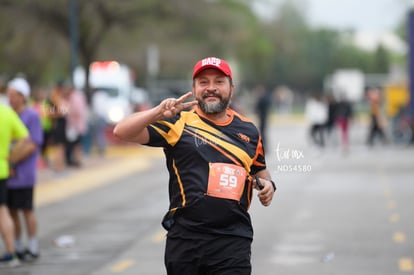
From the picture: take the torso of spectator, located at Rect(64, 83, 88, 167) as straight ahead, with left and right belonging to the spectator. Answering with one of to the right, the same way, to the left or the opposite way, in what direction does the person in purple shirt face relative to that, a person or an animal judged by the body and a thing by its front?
the same way

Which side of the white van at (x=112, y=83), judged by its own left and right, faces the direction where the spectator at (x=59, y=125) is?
front

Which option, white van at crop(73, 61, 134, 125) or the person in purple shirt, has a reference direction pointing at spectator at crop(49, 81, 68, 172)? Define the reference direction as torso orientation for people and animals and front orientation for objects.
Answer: the white van

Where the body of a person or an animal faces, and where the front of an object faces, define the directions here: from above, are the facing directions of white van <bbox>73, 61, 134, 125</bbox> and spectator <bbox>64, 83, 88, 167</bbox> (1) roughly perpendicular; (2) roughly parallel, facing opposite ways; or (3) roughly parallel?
roughly perpendicular

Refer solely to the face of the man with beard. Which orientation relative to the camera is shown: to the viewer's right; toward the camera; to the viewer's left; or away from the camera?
toward the camera

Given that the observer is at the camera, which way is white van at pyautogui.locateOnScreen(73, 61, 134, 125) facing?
facing the viewer

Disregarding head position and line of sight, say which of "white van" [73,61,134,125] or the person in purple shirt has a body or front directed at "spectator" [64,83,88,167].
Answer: the white van

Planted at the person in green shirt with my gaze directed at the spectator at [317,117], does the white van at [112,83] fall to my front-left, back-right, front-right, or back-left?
front-left
